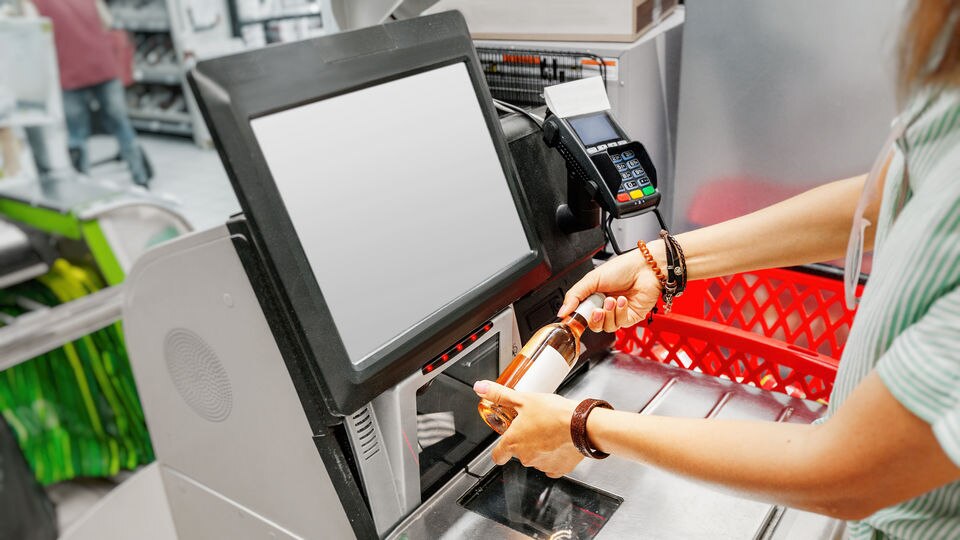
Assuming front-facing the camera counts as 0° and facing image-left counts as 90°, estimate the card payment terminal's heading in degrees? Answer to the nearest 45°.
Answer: approximately 315°

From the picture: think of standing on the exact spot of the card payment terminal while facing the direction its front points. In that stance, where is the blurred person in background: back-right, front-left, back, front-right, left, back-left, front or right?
back

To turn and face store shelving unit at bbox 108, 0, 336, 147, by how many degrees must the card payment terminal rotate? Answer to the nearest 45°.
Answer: approximately 180°

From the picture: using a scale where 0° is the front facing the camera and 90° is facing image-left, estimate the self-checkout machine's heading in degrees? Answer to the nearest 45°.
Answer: approximately 315°

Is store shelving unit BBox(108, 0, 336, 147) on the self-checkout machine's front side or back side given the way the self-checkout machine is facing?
on the back side
